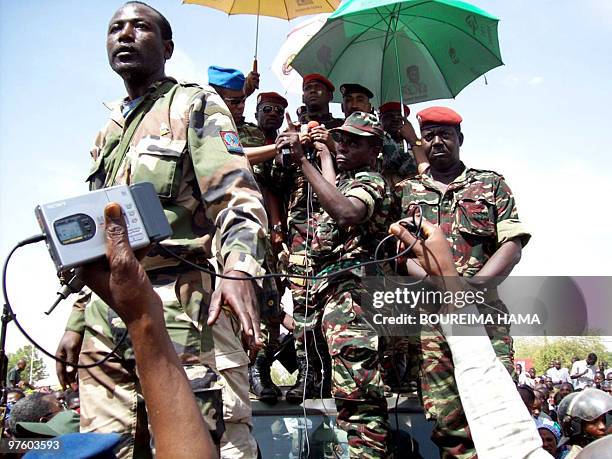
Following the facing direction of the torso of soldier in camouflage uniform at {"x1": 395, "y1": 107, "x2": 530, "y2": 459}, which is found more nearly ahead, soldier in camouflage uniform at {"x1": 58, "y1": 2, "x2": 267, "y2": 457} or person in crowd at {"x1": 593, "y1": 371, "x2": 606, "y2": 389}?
the soldier in camouflage uniform

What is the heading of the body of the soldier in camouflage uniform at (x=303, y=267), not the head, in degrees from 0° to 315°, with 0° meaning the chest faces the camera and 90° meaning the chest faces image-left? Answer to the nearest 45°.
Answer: approximately 45°

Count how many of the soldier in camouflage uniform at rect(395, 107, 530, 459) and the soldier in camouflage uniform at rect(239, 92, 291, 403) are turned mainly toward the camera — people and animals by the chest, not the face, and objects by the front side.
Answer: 2

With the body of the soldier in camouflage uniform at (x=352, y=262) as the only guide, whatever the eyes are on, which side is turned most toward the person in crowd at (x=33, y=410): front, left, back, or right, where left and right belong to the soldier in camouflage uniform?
front
